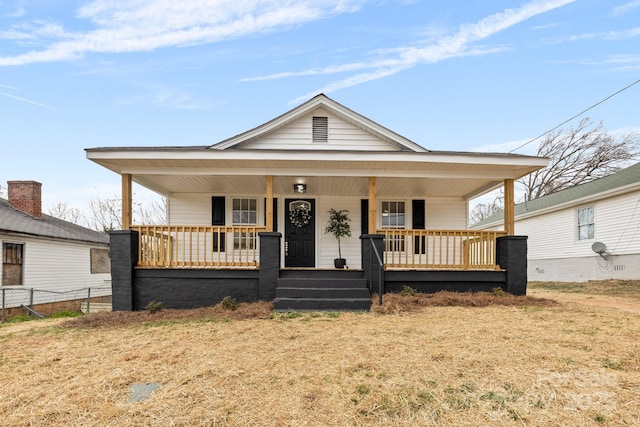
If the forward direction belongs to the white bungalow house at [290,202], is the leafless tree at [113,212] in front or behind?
behind

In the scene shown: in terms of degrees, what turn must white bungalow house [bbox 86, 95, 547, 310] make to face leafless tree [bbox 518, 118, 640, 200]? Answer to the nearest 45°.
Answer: approximately 135° to its left

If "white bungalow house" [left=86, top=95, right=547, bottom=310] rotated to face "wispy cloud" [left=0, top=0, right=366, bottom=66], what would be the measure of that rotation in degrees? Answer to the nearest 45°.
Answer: approximately 135° to its right

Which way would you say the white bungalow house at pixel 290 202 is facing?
toward the camera

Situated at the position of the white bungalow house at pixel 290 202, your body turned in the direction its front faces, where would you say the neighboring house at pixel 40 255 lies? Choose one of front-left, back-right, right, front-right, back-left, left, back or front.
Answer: back-right
